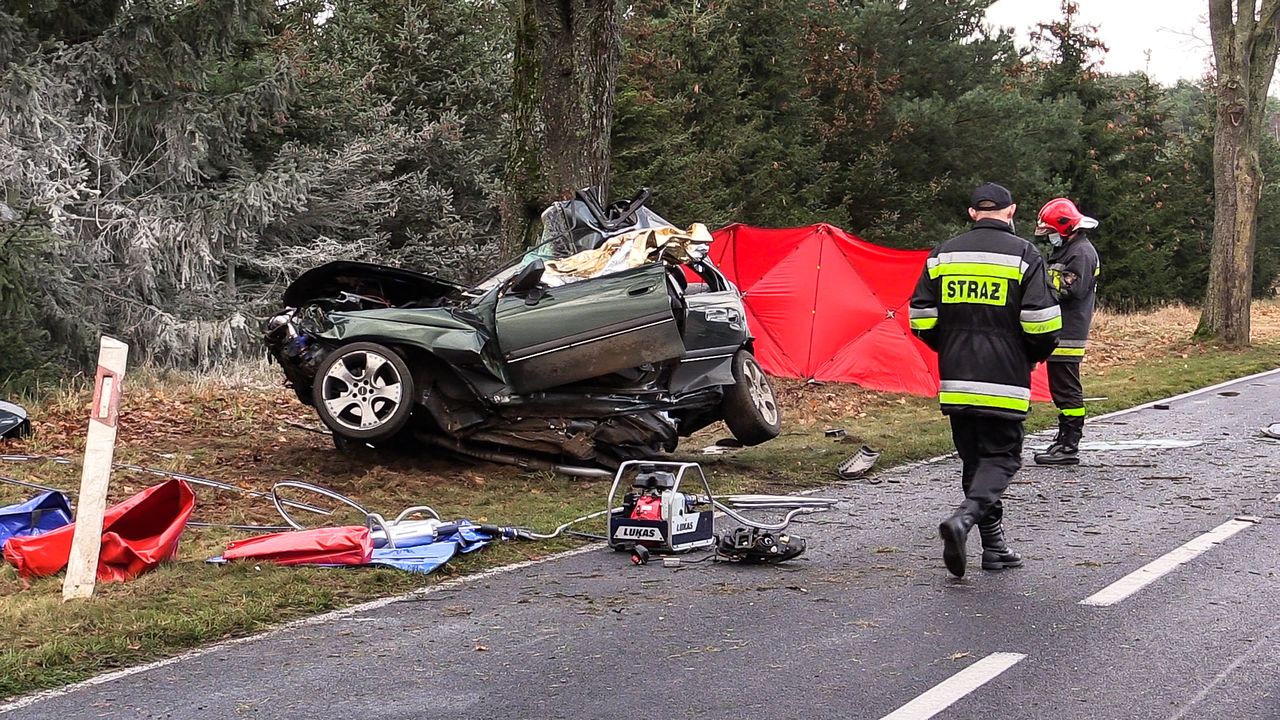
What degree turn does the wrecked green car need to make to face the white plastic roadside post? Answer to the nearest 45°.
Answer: approximately 45° to its left

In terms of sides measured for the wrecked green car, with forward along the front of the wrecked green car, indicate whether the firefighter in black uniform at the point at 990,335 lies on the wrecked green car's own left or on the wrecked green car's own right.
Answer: on the wrecked green car's own left

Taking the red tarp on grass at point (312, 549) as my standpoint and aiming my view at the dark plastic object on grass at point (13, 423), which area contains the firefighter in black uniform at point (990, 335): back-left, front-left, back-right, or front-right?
back-right

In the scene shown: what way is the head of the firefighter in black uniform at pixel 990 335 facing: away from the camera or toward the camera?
away from the camera

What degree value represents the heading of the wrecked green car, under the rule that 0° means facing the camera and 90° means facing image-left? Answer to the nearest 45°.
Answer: approximately 90°

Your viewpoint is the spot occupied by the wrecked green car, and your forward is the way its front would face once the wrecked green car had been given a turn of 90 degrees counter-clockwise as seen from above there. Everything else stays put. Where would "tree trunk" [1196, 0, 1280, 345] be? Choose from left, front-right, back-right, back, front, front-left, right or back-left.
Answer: back-left

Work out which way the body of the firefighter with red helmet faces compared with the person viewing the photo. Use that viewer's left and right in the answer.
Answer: facing to the left of the viewer

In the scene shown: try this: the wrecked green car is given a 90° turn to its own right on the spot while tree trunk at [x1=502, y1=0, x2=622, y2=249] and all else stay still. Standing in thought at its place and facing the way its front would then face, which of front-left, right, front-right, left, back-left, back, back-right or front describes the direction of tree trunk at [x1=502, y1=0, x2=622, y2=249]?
front

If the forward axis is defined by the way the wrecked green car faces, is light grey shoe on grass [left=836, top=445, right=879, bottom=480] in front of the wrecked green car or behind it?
behind
